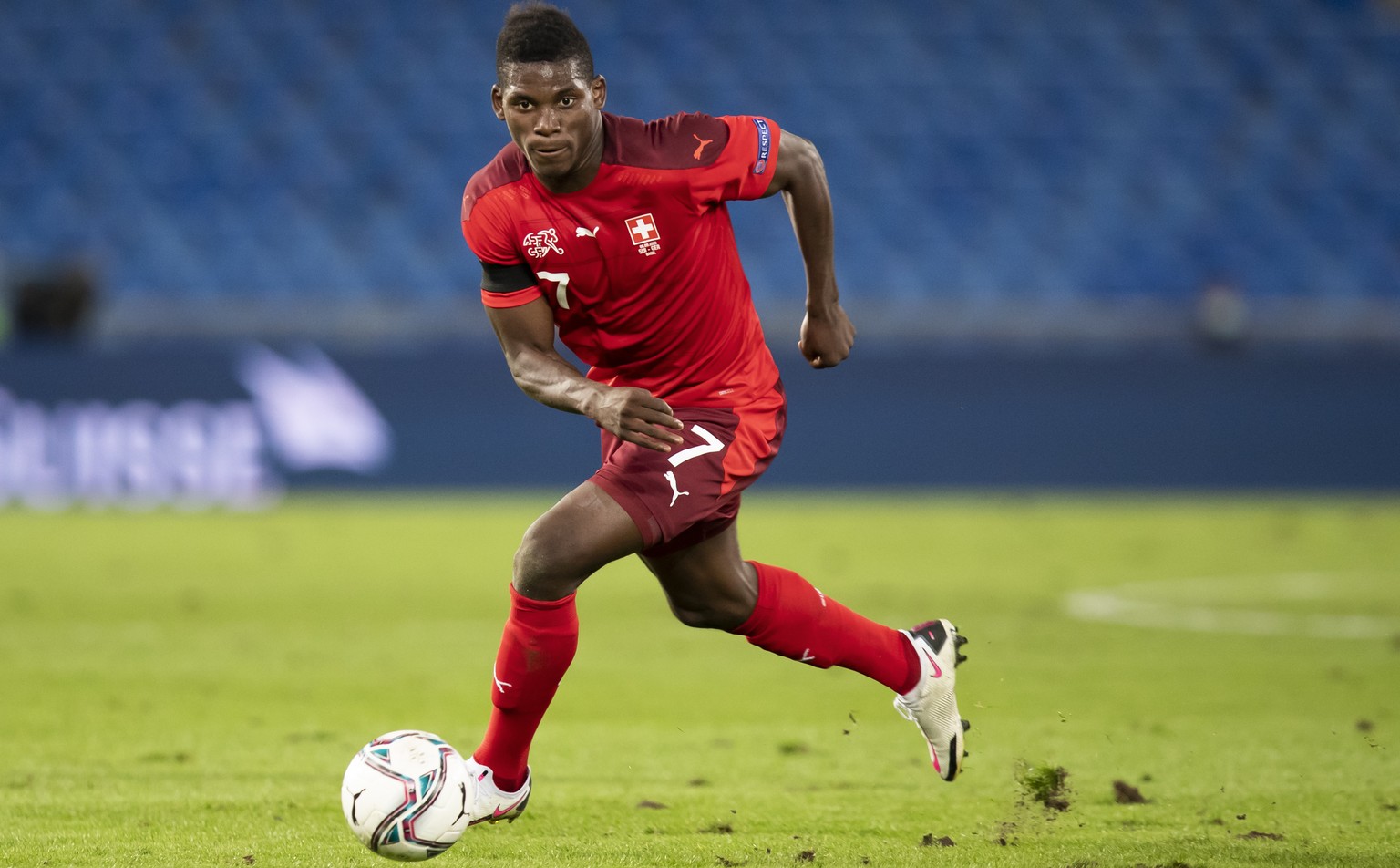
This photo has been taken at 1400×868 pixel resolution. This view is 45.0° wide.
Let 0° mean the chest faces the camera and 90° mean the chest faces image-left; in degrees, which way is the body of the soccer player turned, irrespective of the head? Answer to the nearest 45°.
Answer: approximately 45°

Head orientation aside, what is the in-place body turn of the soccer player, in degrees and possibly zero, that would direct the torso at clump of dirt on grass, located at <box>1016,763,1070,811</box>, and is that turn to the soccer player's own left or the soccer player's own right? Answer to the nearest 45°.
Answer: approximately 135° to the soccer player's own left
